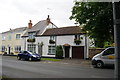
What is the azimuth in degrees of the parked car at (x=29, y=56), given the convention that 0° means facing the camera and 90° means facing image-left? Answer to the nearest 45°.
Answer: approximately 315°

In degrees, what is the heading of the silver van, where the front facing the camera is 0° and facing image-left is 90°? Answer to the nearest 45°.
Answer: approximately 90°

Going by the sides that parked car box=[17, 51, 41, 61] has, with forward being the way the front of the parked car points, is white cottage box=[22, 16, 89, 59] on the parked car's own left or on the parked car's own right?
on the parked car's own left

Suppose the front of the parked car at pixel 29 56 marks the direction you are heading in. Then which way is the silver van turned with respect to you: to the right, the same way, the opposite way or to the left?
the opposite way

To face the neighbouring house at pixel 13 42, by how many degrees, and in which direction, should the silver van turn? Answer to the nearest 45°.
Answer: approximately 45° to its right

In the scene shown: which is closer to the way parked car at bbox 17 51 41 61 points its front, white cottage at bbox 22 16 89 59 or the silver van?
the silver van

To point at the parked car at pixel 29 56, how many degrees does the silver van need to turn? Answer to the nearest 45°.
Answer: approximately 45° to its right

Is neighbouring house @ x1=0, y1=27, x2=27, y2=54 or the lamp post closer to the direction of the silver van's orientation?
the neighbouring house

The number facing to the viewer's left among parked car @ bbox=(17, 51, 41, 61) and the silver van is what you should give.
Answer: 1

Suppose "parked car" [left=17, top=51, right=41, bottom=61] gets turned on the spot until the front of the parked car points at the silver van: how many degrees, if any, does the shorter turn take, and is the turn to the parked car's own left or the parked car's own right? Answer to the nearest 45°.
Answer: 0° — it already faces it
